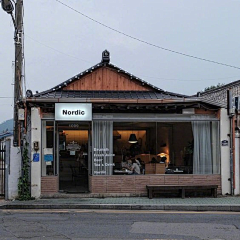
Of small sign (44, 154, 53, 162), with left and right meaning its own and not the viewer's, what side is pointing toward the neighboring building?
left

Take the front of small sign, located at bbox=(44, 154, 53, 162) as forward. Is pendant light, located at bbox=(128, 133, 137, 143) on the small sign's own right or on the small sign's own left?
on the small sign's own left

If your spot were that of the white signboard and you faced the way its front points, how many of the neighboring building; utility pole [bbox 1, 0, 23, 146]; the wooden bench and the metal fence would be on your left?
2

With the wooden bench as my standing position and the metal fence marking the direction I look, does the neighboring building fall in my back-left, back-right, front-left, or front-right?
back-right

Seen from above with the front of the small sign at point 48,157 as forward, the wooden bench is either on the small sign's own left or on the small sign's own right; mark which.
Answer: on the small sign's own left

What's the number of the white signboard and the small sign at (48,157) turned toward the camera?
2

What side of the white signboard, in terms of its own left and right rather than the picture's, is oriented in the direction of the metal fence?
right

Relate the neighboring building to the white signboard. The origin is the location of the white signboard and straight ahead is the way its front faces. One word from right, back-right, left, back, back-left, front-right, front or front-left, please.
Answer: left

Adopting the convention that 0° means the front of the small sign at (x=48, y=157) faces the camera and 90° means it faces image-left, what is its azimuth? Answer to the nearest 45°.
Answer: approximately 0°

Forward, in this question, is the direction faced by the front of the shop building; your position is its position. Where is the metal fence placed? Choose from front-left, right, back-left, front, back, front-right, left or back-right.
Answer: right
